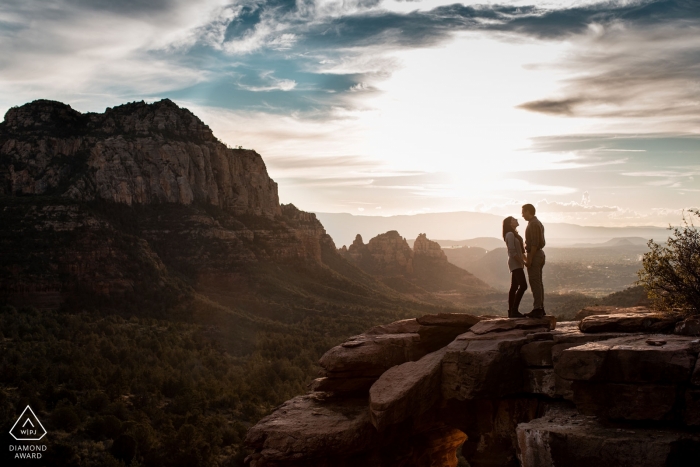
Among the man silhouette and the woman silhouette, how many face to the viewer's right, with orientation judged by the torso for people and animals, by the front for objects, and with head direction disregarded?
1

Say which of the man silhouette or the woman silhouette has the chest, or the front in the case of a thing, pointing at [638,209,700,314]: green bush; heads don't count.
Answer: the woman silhouette

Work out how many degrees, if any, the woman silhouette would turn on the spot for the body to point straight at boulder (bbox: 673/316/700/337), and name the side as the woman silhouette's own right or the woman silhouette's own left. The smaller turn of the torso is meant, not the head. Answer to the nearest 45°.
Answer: approximately 45° to the woman silhouette's own right

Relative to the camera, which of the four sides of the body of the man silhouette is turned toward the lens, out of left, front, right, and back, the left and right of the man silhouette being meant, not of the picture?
left

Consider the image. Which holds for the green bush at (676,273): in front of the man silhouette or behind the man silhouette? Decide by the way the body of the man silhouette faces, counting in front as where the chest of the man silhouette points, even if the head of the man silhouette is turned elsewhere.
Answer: behind

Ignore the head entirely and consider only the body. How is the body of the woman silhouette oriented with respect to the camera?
to the viewer's right

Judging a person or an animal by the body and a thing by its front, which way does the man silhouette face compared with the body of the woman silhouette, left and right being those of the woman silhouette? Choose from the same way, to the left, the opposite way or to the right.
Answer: the opposite way

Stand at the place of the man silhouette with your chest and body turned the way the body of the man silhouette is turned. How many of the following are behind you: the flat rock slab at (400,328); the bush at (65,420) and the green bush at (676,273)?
1

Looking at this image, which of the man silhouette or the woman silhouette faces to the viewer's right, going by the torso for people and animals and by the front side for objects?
the woman silhouette
